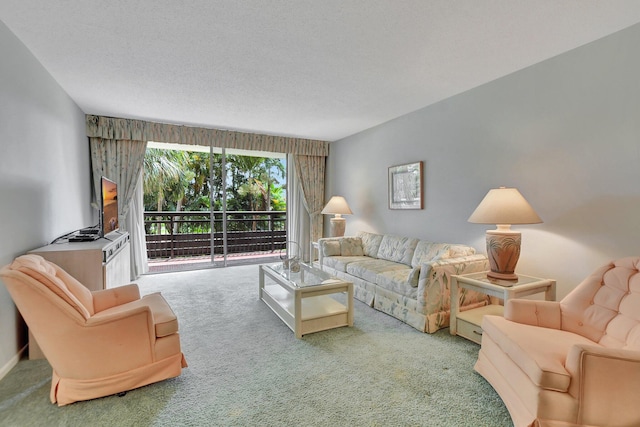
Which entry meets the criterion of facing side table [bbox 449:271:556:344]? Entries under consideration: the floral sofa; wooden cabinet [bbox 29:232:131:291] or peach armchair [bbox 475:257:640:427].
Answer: the wooden cabinet

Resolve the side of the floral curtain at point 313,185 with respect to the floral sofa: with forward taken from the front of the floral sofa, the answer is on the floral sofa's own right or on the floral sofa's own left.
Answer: on the floral sofa's own right

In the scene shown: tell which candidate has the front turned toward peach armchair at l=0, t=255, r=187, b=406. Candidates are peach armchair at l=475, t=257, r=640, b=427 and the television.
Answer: peach armchair at l=475, t=257, r=640, b=427

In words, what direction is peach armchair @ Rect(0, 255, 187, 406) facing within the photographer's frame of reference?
facing to the right of the viewer

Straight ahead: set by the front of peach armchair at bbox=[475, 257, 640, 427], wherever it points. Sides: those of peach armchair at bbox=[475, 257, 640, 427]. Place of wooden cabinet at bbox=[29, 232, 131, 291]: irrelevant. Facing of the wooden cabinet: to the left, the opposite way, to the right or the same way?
the opposite way

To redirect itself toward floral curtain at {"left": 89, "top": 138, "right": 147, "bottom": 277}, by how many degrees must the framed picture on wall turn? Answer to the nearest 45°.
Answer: approximately 45° to its right

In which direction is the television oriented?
to the viewer's right
